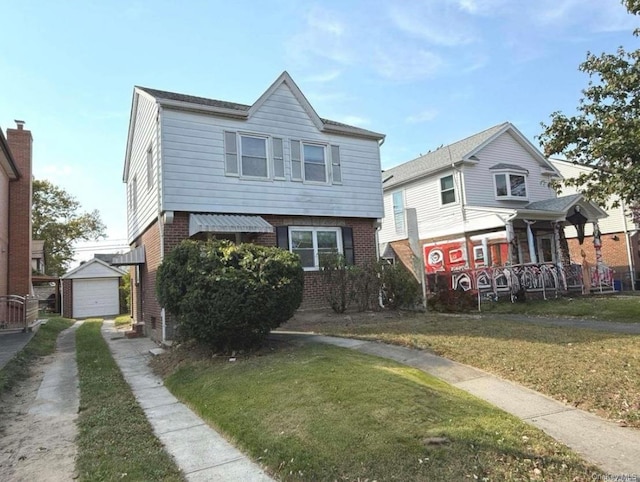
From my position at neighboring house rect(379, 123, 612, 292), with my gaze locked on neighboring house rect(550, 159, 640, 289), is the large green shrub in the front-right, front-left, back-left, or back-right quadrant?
back-right

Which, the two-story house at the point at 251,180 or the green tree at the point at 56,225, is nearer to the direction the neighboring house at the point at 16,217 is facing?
the two-story house

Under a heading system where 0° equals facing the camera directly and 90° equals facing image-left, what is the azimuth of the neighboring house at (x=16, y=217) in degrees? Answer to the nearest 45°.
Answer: approximately 0°

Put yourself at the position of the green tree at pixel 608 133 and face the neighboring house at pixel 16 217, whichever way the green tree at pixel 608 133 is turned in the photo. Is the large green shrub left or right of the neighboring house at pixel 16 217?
left

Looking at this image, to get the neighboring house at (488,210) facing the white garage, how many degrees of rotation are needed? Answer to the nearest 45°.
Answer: approximately 135° to its right

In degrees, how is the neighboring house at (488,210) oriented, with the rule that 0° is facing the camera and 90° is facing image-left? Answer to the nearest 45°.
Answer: approximately 315°

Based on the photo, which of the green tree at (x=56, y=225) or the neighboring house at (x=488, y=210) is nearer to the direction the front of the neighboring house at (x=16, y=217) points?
the neighboring house

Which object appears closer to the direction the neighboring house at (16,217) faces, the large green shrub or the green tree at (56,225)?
the large green shrub

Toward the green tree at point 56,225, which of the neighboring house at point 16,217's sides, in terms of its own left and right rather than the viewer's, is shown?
back

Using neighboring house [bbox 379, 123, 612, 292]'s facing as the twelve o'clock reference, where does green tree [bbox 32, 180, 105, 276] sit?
The green tree is roughly at 5 o'clock from the neighboring house.

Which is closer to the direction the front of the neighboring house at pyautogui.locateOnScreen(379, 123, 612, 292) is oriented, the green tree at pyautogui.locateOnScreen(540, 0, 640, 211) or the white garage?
the green tree

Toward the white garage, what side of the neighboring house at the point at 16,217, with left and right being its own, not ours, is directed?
back
